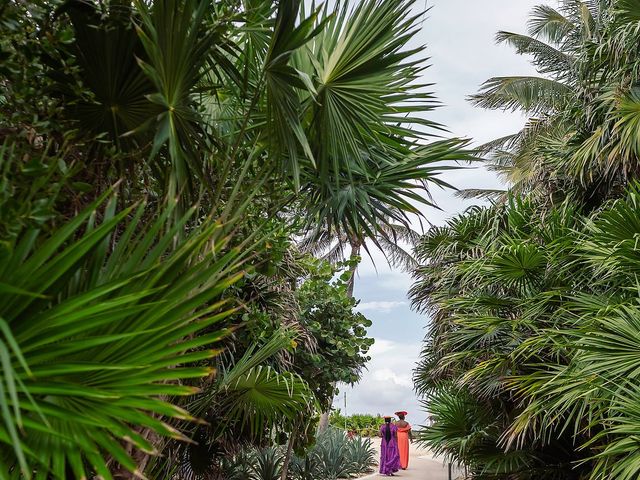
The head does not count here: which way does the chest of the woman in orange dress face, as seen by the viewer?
away from the camera

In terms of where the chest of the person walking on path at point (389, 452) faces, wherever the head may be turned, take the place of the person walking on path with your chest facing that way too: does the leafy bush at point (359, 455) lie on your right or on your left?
on your left

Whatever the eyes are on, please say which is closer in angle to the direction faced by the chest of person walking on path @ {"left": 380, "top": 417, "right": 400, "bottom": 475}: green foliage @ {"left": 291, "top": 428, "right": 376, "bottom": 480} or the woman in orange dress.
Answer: the woman in orange dress

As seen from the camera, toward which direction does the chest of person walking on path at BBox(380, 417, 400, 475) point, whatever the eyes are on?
away from the camera

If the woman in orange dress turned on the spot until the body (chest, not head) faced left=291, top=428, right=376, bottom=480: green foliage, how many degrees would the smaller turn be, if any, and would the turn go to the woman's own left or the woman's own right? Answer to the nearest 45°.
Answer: approximately 135° to the woman's own left

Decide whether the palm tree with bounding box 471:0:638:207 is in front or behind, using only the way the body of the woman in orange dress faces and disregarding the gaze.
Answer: behind

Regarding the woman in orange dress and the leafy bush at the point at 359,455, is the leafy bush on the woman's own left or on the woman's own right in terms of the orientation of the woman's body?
on the woman's own left

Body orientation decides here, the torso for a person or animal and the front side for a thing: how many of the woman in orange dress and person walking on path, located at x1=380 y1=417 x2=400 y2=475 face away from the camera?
2

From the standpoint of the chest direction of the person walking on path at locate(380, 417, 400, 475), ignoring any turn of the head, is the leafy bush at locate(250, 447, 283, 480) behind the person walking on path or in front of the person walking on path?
behind
